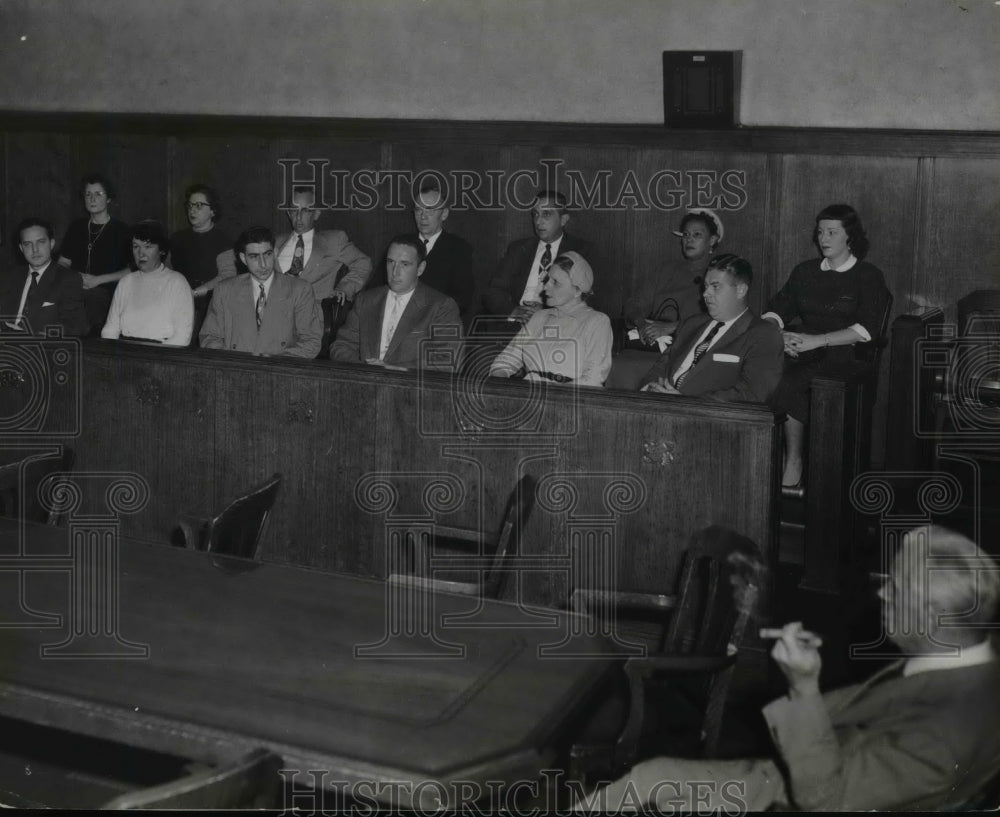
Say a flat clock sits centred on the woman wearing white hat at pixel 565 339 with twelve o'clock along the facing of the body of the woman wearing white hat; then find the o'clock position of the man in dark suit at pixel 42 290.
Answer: The man in dark suit is roughly at 2 o'clock from the woman wearing white hat.

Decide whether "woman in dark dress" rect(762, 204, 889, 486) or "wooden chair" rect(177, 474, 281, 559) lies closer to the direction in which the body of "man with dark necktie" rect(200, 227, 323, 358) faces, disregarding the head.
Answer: the wooden chair

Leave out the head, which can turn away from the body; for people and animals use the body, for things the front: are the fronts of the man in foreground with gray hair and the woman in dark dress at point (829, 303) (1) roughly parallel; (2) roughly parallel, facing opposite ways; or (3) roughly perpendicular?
roughly perpendicular

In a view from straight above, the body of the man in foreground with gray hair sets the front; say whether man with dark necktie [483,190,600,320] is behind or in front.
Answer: in front

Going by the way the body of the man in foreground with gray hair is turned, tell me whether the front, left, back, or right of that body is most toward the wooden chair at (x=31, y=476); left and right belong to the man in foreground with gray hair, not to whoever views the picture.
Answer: front

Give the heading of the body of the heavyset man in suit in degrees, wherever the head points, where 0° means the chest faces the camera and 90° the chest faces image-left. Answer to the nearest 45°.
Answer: approximately 45°

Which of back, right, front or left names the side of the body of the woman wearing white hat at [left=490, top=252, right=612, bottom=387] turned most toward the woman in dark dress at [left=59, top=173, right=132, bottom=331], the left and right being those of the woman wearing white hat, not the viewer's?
right

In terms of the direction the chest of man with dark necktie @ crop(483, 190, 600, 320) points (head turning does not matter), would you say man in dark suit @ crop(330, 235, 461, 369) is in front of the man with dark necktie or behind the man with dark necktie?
in front

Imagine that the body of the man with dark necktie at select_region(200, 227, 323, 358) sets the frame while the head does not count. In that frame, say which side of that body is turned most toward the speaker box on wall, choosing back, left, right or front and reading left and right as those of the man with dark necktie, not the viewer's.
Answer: left

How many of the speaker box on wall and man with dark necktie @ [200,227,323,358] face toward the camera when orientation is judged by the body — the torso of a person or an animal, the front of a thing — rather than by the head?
2
